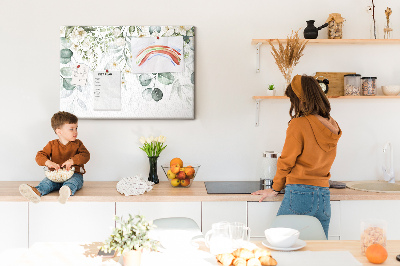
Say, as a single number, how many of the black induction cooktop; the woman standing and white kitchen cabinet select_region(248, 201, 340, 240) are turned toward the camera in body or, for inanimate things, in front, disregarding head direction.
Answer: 2

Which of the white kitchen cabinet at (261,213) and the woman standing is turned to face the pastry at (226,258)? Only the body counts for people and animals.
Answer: the white kitchen cabinet

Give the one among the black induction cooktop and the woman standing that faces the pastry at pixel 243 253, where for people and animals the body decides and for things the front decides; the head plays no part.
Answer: the black induction cooktop

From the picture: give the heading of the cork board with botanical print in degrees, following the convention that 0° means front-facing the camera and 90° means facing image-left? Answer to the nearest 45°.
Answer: approximately 0°

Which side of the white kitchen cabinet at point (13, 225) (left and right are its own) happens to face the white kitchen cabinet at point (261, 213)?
left

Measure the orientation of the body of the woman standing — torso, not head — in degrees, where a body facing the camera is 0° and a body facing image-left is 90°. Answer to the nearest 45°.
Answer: approximately 135°

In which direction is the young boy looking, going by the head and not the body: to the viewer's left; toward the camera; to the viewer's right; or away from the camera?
to the viewer's right

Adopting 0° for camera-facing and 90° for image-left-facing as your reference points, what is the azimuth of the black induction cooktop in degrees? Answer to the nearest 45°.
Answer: approximately 0°
